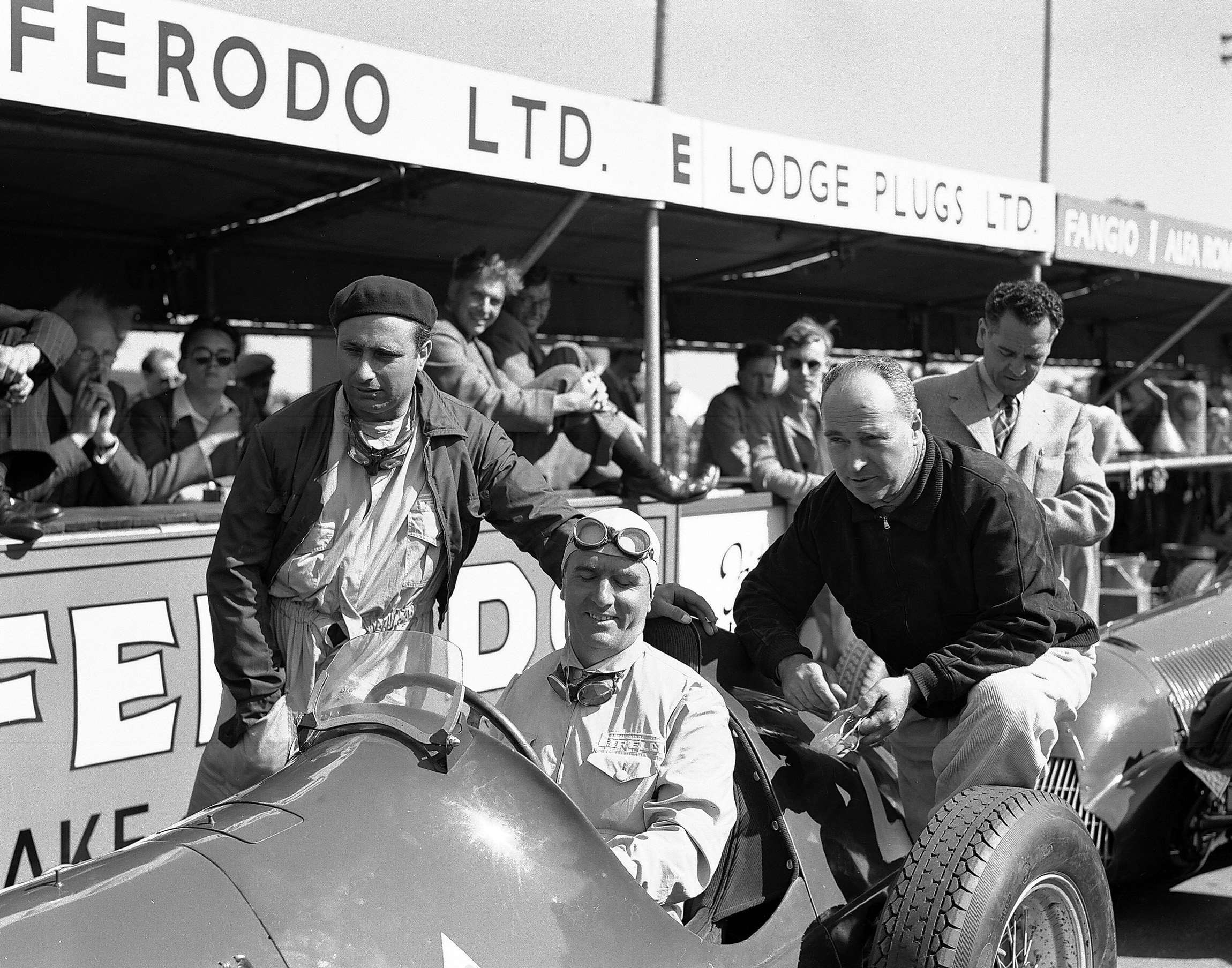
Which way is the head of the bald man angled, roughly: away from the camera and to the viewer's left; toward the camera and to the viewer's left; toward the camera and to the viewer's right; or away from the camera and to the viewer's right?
toward the camera and to the viewer's left

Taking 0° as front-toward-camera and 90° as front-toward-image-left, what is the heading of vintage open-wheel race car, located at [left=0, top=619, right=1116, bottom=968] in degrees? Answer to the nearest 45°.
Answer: approximately 45°

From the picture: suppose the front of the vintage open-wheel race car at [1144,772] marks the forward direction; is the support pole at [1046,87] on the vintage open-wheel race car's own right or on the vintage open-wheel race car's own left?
on the vintage open-wheel race car's own right

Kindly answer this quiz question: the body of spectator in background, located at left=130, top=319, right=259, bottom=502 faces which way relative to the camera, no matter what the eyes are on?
toward the camera

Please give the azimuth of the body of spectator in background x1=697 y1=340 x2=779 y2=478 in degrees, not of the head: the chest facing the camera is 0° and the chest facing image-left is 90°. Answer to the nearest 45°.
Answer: approximately 315°

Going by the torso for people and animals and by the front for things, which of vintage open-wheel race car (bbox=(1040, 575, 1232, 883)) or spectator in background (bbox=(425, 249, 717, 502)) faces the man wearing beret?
the vintage open-wheel race car
